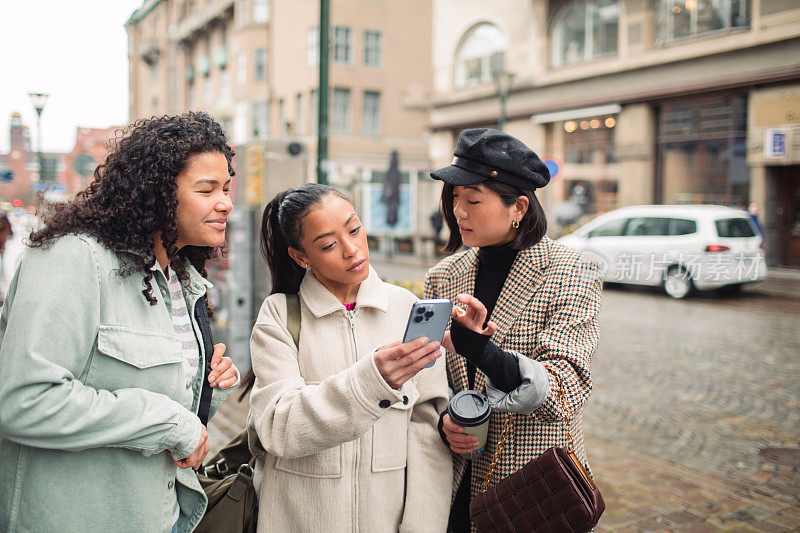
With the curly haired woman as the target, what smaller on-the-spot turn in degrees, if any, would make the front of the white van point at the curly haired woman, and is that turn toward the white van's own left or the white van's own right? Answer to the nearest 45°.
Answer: approximately 135° to the white van's own left

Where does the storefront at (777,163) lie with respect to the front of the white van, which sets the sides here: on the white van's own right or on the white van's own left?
on the white van's own right

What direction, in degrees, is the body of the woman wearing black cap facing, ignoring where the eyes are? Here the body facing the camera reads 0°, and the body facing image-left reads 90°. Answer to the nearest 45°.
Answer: approximately 45°

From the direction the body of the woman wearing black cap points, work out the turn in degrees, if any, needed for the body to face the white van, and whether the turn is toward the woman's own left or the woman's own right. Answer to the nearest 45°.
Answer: approximately 135° to the woman's own right

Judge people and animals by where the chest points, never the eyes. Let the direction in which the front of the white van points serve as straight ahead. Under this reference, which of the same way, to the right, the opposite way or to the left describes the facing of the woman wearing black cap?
to the left

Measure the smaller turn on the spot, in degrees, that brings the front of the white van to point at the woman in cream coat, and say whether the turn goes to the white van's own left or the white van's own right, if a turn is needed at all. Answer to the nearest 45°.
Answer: approximately 135° to the white van's own left

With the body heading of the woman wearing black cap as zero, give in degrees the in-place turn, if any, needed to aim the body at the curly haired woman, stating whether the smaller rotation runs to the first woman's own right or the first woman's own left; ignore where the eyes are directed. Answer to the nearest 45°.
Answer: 0° — they already face them

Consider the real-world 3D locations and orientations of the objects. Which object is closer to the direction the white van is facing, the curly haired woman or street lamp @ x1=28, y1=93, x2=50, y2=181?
the street lamp

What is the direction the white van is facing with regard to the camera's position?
facing away from the viewer and to the left of the viewer

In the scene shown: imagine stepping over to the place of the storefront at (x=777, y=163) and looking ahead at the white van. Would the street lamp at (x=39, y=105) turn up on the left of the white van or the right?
right
